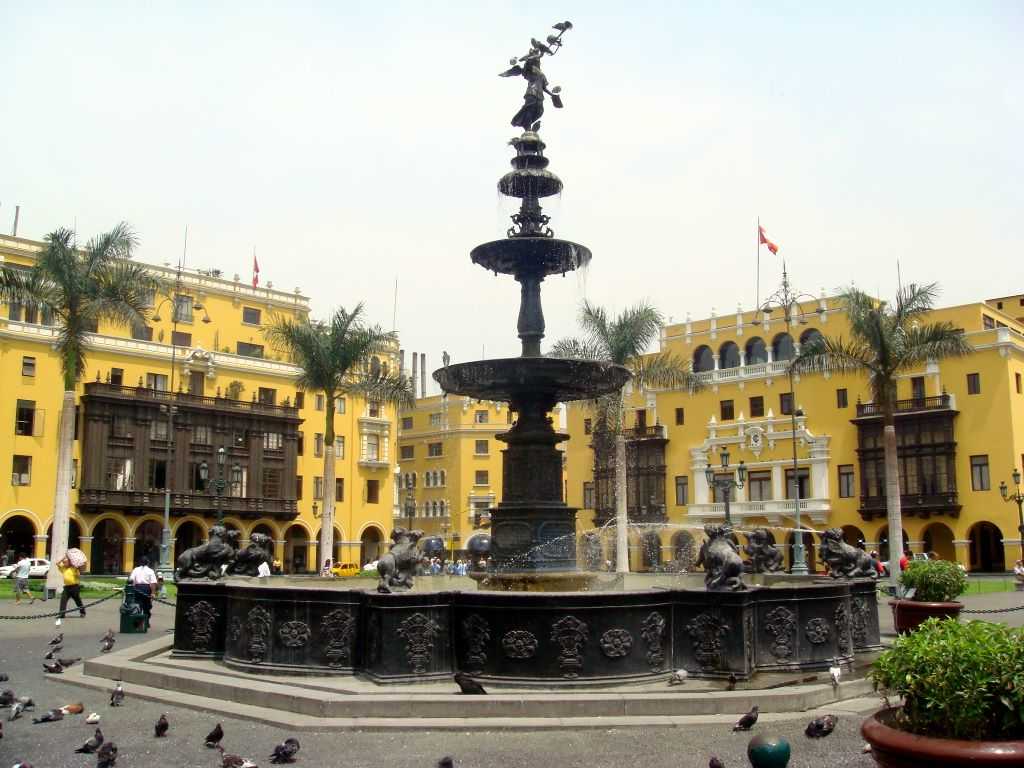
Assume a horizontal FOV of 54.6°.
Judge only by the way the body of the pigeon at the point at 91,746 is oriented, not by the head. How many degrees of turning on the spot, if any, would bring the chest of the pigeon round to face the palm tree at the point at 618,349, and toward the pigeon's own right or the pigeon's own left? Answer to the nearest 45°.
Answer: approximately 45° to the pigeon's own left

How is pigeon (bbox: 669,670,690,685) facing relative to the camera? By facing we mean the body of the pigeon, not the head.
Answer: to the viewer's right

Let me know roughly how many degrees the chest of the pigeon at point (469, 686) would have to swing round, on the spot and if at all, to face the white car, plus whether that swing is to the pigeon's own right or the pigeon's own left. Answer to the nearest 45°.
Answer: approximately 45° to the pigeon's own right

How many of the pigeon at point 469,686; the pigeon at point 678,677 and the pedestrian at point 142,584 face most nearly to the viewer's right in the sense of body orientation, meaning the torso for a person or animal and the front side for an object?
1
